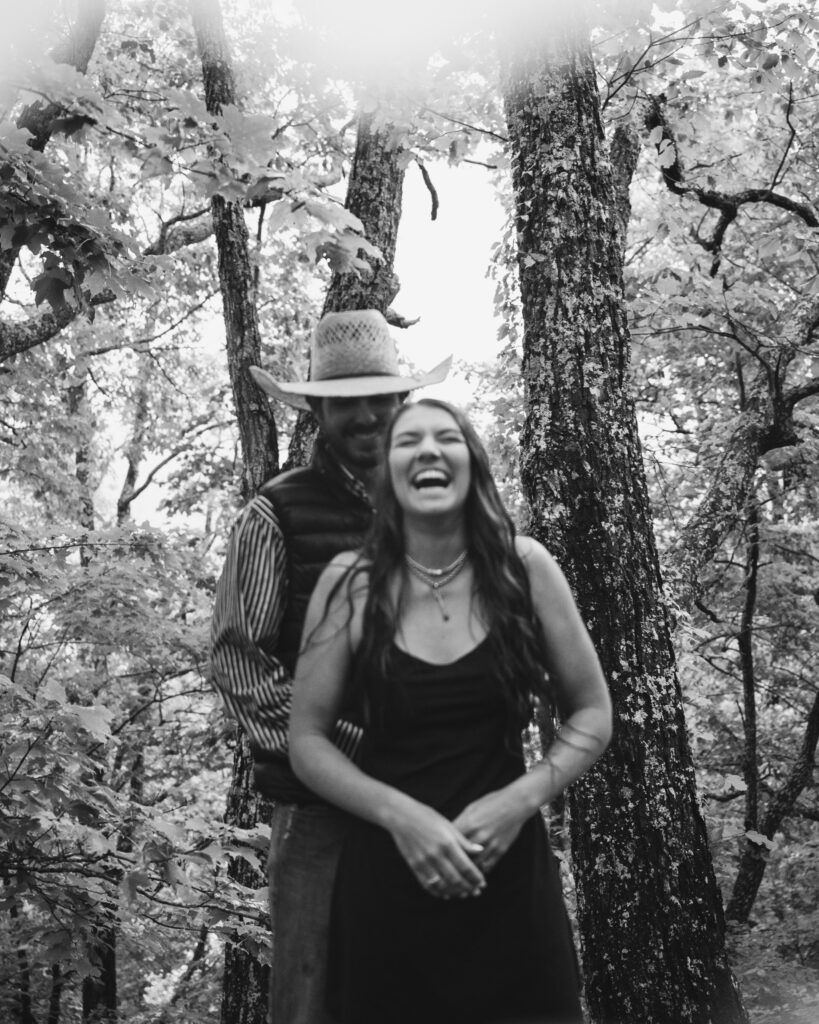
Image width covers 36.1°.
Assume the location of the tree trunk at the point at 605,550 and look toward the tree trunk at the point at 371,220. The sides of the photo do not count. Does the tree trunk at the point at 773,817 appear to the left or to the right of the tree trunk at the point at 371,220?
right

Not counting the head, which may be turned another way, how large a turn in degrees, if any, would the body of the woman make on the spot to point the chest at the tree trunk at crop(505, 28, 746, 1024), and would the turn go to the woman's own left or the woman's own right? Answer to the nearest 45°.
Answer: approximately 180°

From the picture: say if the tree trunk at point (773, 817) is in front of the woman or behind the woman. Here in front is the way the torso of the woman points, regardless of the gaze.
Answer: behind

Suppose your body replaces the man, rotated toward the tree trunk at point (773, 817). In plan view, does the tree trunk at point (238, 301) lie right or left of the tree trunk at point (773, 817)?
left

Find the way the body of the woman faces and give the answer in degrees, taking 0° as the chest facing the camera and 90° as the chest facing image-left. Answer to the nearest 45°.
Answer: approximately 0°

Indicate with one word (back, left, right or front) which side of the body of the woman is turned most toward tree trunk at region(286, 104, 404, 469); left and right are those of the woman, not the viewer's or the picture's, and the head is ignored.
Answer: back

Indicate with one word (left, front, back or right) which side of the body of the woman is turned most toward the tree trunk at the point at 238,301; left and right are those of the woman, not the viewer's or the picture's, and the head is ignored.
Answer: back
